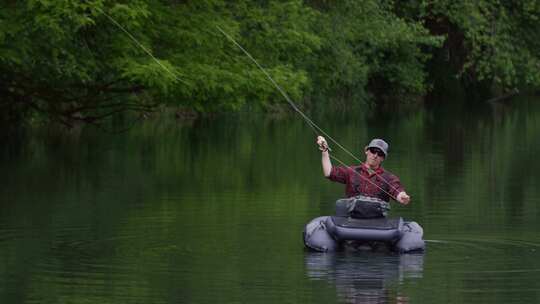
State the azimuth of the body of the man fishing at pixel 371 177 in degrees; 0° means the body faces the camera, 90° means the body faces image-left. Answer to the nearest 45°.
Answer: approximately 0°
